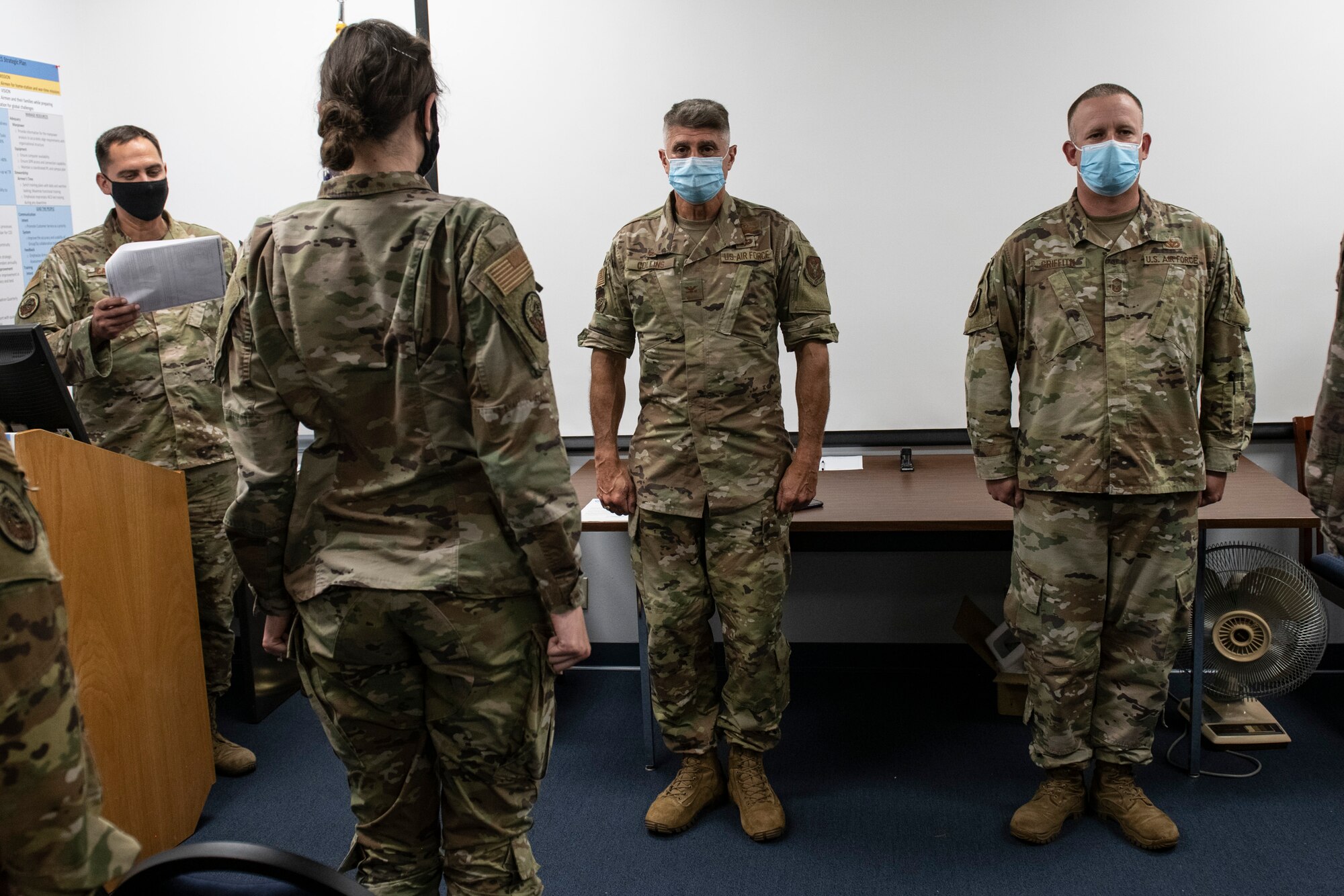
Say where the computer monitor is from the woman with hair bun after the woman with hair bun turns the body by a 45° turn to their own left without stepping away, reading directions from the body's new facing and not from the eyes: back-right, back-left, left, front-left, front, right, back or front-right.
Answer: front-left

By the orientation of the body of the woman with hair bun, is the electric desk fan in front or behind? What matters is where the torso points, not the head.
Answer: in front

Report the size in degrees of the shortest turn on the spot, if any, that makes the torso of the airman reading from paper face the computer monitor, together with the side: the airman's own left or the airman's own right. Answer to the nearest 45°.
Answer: approximately 45° to the airman's own right

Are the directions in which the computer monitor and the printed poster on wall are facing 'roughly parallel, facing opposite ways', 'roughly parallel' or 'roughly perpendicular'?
roughly parallel, facing opposite ways

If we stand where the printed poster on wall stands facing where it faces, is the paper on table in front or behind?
in front

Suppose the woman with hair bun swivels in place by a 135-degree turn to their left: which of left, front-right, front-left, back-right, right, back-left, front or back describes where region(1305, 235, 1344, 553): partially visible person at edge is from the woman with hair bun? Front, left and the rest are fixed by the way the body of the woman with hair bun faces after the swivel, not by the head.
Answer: back

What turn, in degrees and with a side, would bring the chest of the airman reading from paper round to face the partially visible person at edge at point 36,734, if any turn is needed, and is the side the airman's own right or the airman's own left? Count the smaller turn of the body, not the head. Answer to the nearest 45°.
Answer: approximately 45° to the airman's own right

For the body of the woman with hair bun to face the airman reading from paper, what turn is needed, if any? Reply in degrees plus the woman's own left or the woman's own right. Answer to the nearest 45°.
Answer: approximately 45° to the woman's own left
